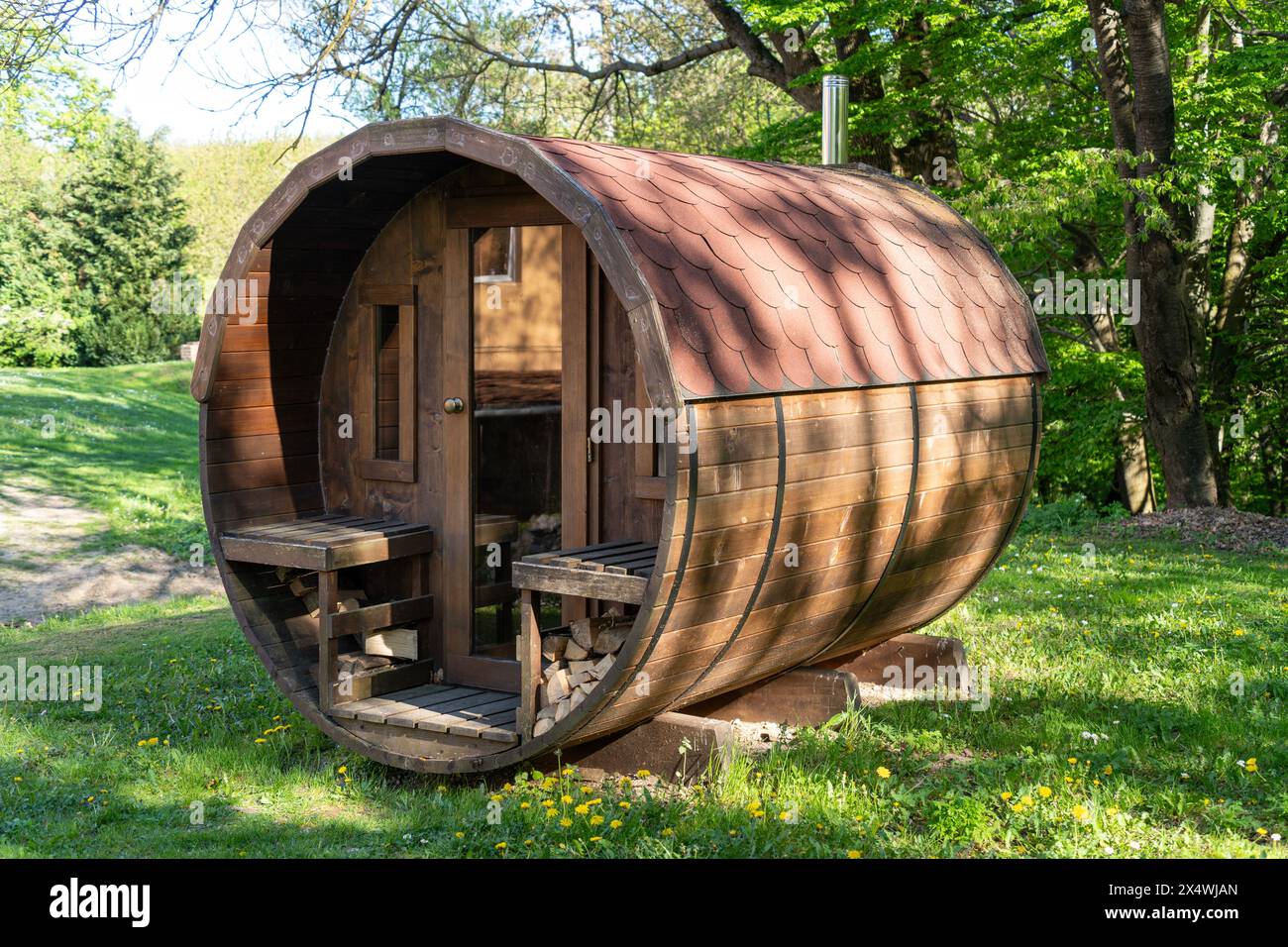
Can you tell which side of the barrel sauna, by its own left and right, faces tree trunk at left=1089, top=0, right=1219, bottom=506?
back

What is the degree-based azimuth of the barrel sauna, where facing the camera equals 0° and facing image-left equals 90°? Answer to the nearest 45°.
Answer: approximately 45°
